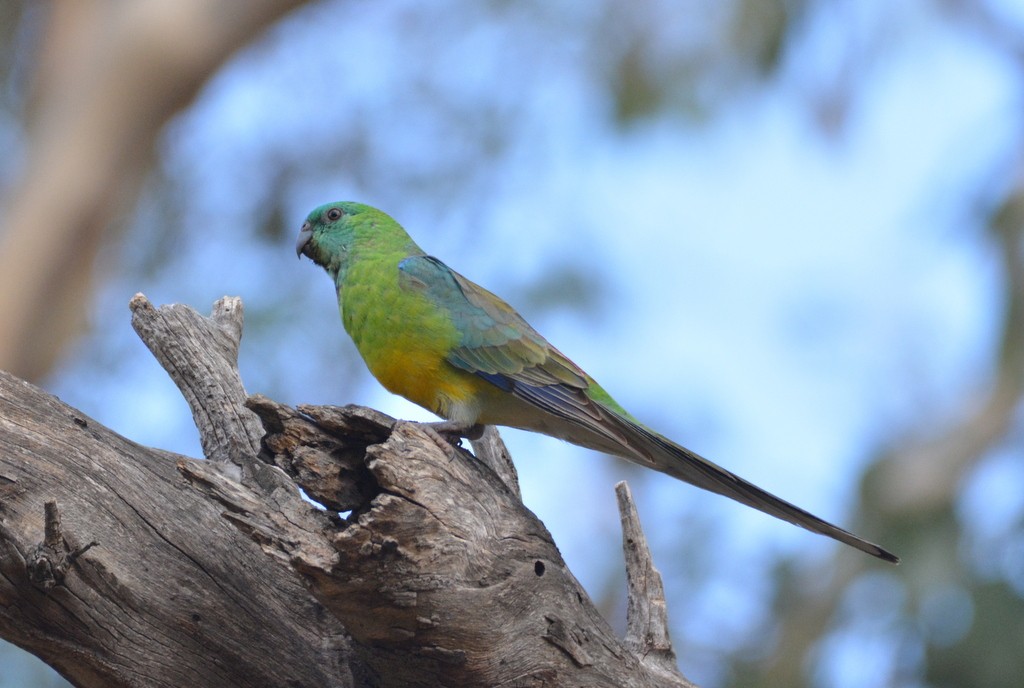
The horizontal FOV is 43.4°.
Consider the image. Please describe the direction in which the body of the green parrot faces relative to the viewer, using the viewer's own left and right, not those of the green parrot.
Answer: facing to the left of the viewer

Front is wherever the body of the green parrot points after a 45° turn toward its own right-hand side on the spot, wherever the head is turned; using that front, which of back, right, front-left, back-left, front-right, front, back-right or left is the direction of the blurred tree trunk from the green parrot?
front
